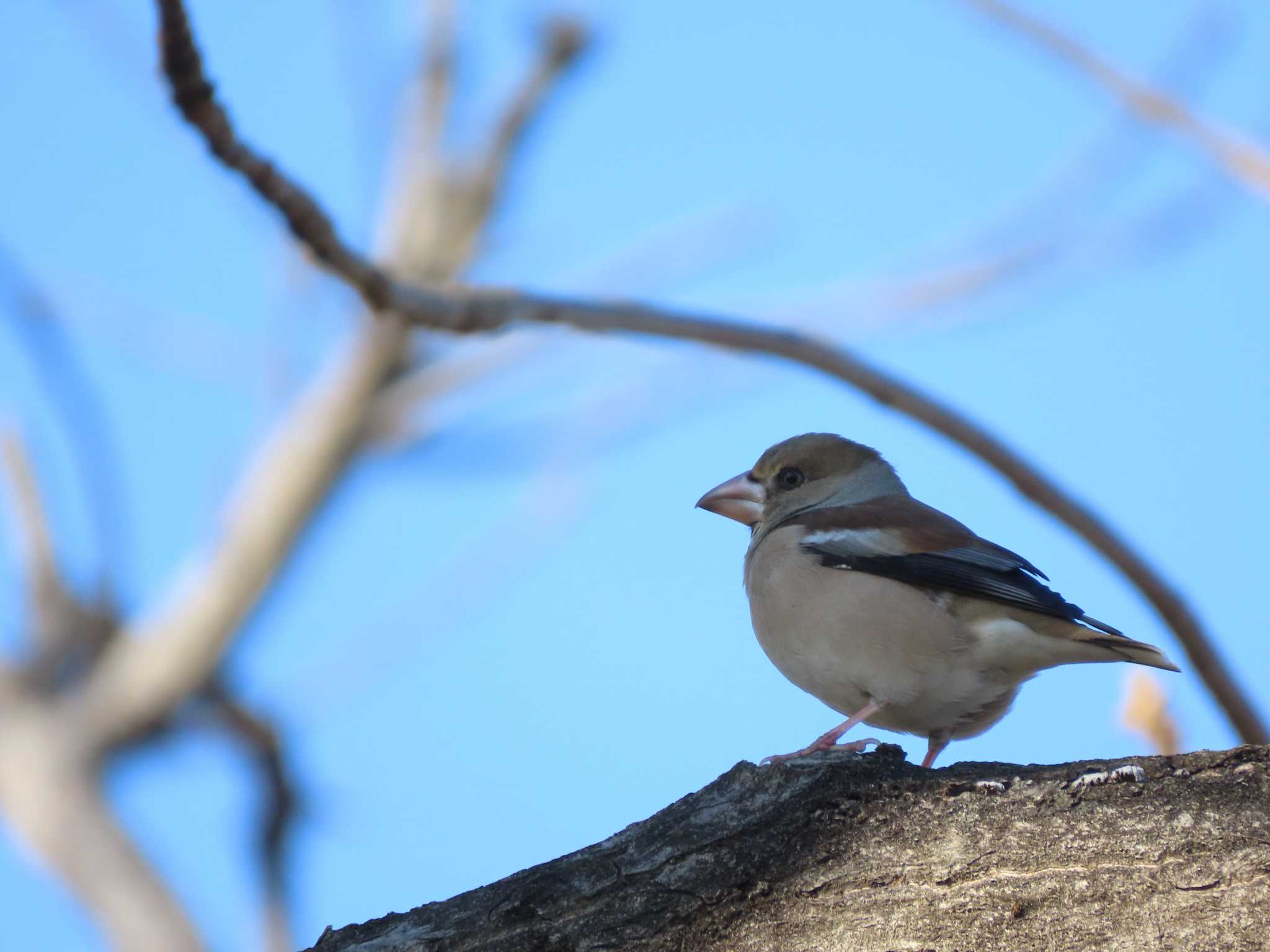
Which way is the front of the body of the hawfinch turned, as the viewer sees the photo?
to the viewer's left

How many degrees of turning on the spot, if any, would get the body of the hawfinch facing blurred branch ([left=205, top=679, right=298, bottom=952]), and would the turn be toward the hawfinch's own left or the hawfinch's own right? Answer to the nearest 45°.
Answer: approximately 45° to the hawfinch's own right

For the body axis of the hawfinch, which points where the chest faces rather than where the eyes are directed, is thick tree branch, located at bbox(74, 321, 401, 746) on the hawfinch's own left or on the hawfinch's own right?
on the hawfinch's own right

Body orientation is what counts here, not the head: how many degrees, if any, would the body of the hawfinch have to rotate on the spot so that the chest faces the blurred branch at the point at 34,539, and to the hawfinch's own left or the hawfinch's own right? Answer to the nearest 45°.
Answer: approximately 45° to the hawfinch's own right

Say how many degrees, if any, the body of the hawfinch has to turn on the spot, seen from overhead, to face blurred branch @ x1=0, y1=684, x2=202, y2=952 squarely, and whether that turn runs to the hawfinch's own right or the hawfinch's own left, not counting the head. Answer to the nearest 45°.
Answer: approximately 45° to the hawfinch's own right

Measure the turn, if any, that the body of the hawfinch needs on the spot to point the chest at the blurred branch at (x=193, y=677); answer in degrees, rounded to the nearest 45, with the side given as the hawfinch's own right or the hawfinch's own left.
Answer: approximately 45° to the hawfinch's own right
